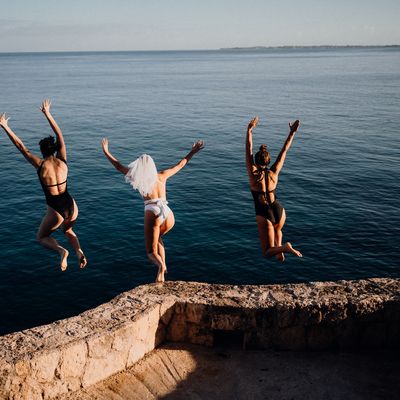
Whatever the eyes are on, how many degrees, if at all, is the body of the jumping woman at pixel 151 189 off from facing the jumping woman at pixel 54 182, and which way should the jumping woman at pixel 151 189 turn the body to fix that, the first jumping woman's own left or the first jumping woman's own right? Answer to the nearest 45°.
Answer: approximately 45° to the first jumping woman's own left

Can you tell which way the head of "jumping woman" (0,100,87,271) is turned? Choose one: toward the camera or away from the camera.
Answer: away from the camera

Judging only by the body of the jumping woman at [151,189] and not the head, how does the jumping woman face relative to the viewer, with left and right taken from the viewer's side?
facing away from the viewer and to the left of the viewer

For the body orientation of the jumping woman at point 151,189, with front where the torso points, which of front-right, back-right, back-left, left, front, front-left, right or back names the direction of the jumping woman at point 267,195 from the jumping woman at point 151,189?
back-right

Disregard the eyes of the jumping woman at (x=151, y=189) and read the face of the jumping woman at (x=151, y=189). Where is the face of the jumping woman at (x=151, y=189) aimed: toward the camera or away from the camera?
away from the camera

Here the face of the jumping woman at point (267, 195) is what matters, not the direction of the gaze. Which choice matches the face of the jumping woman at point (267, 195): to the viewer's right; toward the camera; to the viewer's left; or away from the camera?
away from the camera
